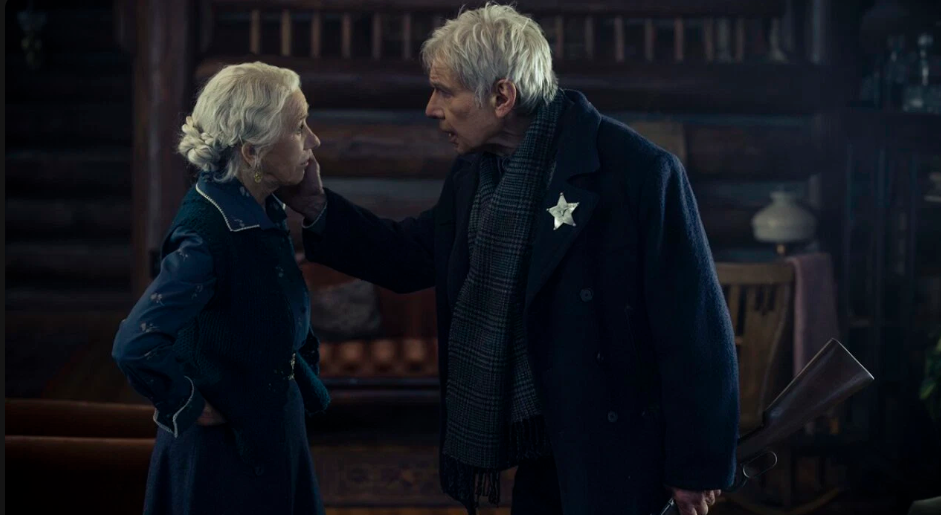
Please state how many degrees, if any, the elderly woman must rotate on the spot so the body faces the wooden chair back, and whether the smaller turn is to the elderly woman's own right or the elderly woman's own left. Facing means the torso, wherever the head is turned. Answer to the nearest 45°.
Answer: approximately 45° to the elderly woman's own left

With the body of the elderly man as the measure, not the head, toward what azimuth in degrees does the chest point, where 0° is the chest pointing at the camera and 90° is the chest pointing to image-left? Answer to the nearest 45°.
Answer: approximately 45°

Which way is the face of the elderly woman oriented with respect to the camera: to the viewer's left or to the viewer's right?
to the viewer's right

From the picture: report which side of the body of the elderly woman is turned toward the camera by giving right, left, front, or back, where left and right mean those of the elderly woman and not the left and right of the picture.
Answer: right

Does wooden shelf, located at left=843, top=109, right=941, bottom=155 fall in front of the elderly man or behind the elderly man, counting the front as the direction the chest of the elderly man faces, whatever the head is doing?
behind

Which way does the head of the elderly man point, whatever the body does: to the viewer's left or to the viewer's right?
to the viewer's left
